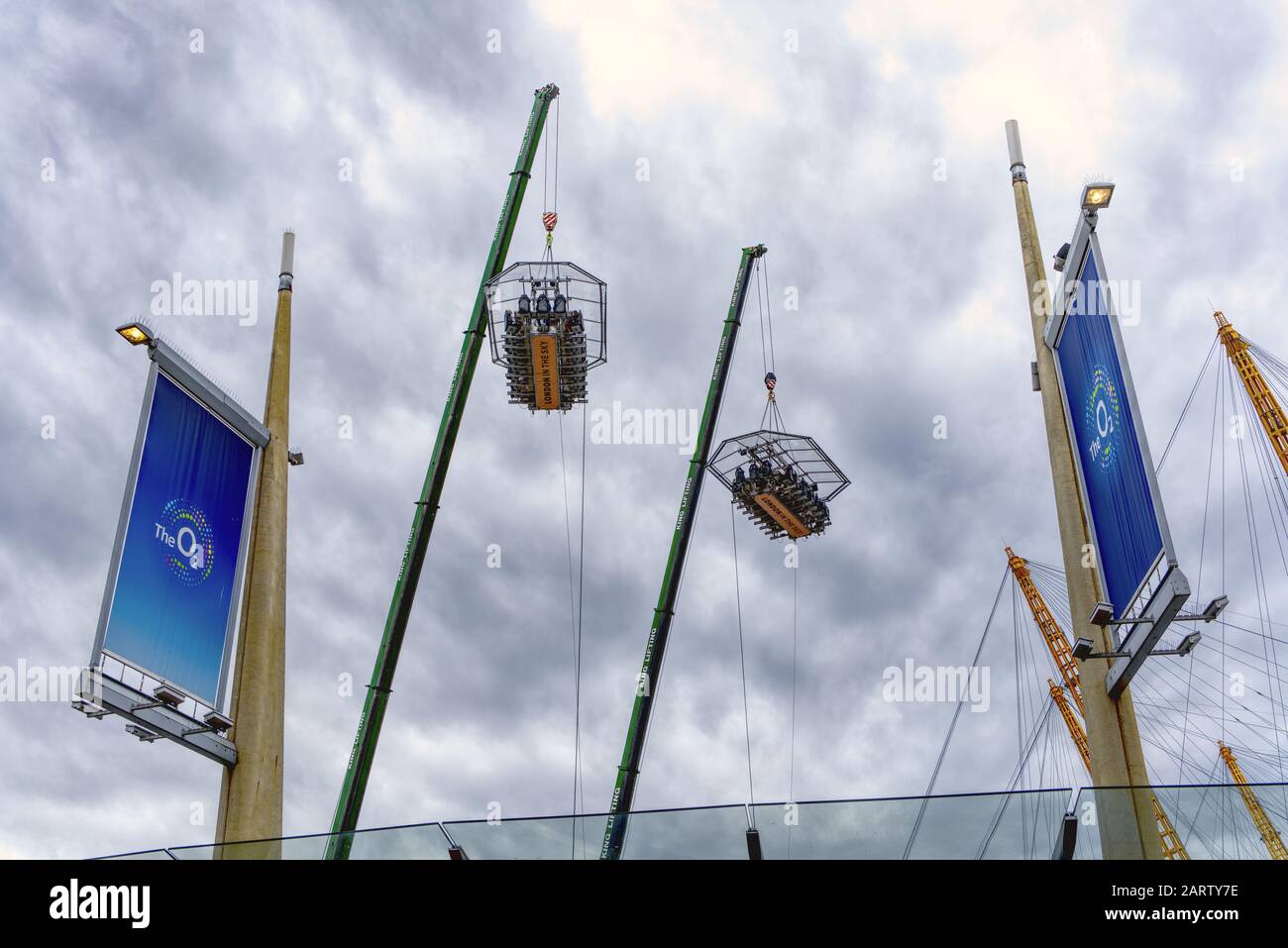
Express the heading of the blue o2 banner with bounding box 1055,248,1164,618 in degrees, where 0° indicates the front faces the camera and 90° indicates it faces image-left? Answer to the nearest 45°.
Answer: approximately 45°

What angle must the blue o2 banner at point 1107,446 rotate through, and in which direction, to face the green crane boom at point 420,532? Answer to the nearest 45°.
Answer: approximately 90° to its right

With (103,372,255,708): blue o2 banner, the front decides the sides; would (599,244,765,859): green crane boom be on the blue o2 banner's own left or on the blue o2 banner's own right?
on the blue o2 banner's own left
